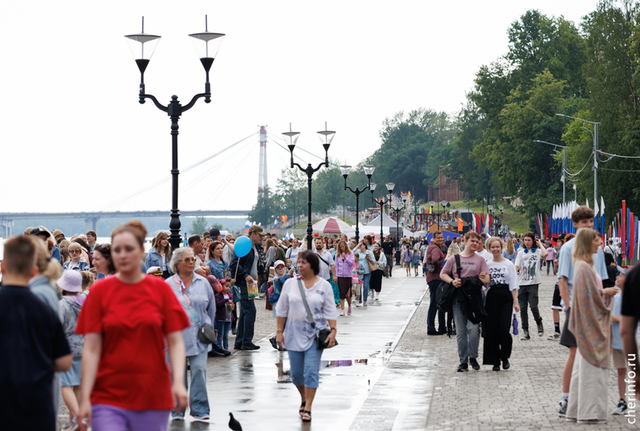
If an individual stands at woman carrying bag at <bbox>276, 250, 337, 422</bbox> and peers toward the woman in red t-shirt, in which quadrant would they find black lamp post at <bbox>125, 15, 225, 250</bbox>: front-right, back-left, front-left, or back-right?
back-right

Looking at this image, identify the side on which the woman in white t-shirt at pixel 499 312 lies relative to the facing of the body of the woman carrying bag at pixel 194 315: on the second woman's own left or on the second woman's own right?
on the second woman's own left

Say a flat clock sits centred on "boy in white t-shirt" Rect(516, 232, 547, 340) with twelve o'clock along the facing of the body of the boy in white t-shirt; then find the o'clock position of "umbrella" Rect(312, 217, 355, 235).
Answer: The umbrella is roughly at 5 o'clock from the boy in white t-shirt.

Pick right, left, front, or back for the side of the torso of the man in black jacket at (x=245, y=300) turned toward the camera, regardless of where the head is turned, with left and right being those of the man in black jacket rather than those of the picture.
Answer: right

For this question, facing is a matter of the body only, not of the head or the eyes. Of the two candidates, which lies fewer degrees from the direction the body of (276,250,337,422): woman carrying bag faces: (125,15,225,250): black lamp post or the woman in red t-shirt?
the woman in red t-shirt

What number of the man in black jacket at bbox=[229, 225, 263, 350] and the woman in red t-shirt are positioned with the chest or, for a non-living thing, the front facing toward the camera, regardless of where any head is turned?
1

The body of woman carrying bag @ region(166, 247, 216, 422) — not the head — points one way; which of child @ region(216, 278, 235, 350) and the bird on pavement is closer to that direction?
the bird on pavement

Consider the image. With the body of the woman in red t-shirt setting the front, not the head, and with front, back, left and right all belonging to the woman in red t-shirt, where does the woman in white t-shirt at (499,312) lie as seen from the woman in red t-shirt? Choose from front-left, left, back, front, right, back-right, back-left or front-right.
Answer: back-left

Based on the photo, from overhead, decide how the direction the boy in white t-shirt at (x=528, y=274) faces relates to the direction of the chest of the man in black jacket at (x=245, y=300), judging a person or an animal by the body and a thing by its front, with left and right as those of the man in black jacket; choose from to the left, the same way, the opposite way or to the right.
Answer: to the right

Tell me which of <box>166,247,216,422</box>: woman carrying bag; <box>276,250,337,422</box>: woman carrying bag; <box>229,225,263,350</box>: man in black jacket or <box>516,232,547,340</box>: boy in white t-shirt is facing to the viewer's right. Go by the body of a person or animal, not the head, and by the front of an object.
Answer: the man in black jacket
